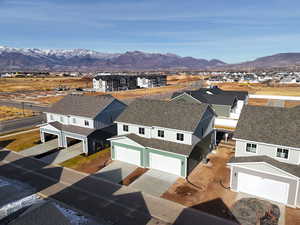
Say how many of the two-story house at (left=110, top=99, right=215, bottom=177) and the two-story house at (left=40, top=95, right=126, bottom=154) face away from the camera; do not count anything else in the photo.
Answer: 0

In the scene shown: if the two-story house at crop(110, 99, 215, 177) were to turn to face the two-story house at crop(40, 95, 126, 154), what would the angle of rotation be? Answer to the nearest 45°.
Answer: approximately 90° to its right

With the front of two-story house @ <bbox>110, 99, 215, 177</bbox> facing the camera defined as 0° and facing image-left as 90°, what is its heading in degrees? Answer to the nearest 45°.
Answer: approximately 45°

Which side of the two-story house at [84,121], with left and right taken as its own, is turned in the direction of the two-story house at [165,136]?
left

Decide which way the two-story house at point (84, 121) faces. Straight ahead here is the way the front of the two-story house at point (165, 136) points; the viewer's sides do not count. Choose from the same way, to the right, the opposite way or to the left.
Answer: the same way

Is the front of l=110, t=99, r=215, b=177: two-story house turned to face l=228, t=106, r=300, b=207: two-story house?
no

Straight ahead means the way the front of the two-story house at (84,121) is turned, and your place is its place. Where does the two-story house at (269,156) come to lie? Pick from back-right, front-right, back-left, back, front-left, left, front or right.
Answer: left
